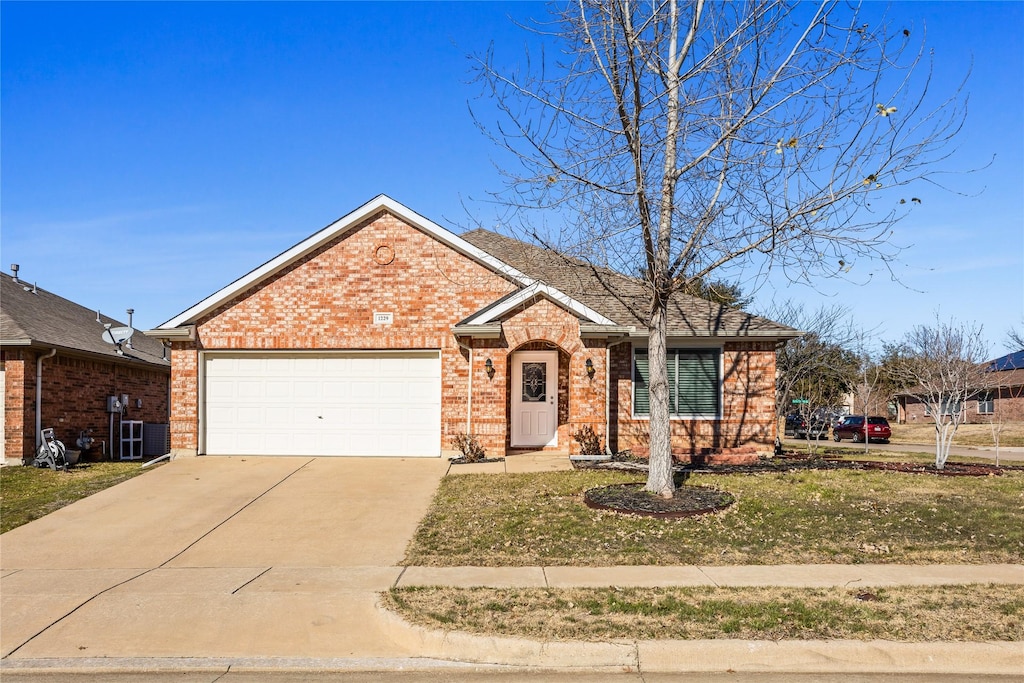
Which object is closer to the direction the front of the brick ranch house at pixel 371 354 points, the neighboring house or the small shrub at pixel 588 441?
the small shrub

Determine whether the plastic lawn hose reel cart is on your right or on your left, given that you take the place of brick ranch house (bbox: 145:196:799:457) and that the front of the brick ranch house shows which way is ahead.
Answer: on your right

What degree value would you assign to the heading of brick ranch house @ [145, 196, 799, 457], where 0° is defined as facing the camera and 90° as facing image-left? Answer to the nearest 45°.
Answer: approximately 0°

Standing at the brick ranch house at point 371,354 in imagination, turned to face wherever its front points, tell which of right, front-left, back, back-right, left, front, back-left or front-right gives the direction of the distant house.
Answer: back-left

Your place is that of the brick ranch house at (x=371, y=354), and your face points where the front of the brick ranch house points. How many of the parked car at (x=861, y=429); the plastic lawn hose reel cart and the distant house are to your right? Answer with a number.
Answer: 1

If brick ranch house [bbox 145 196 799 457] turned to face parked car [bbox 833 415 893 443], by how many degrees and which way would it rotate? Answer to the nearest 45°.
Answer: approximately 135° to its left

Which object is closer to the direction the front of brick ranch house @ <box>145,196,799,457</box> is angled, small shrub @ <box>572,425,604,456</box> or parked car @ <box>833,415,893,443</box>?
the small shrub

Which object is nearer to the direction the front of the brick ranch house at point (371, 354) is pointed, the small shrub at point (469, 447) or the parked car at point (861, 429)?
the small shrub
